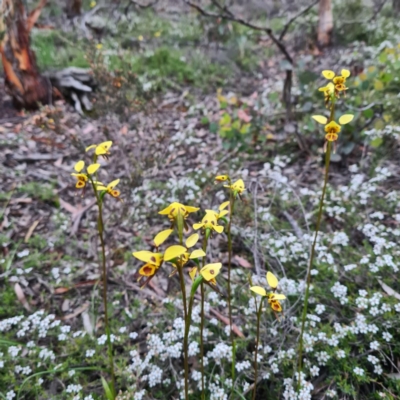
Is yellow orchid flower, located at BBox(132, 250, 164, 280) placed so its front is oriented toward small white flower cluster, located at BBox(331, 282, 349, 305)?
no

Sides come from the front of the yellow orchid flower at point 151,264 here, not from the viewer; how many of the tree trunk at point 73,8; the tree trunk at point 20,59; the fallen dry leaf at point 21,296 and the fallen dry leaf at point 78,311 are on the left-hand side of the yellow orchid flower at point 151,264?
0

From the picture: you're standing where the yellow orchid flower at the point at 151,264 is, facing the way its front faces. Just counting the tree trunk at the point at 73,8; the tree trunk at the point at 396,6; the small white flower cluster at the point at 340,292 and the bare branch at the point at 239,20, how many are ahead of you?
0

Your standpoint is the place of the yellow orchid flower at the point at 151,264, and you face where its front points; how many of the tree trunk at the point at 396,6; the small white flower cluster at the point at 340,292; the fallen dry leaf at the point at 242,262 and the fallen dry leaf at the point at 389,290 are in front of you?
0

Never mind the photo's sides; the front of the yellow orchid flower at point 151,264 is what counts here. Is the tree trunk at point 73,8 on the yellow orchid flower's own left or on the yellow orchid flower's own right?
on the yellow orchid flower's own right

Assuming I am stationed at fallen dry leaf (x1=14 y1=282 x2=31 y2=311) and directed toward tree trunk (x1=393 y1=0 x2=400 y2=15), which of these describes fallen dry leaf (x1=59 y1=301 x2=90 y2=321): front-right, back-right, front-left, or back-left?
front-right

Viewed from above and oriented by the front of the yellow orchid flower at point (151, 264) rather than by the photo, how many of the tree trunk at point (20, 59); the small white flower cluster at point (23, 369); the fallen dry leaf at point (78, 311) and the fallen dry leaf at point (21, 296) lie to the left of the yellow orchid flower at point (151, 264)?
0

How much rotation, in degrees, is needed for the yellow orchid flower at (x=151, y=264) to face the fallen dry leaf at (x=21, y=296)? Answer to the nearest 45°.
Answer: approximately 90° to its right

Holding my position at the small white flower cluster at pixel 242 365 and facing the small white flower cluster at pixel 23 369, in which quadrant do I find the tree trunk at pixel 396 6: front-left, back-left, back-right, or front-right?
back-right

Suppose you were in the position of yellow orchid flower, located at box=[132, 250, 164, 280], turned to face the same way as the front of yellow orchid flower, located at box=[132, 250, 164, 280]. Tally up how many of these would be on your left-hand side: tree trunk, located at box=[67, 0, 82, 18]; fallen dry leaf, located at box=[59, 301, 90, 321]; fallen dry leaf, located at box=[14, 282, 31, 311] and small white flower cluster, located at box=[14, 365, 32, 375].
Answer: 0

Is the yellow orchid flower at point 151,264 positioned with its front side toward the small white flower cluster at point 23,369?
no

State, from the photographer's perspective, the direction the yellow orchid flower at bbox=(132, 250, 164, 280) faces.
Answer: facing the viewer and to the left of the viewer

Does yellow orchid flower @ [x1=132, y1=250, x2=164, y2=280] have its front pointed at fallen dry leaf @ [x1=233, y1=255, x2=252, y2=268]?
no
